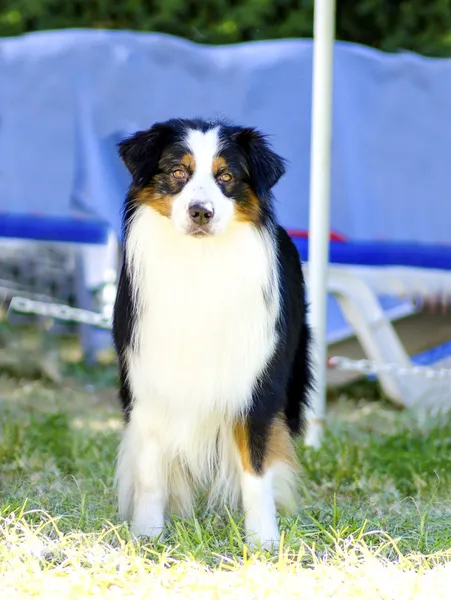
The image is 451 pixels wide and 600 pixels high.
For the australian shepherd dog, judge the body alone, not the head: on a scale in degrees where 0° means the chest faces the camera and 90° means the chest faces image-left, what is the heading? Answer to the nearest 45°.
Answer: approximately 0°

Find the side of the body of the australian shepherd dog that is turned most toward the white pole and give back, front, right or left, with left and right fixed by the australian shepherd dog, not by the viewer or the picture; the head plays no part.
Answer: back

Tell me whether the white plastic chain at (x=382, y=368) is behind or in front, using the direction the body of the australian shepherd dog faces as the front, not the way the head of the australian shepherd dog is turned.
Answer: behind

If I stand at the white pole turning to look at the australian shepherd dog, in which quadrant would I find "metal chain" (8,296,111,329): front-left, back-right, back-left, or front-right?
back-right

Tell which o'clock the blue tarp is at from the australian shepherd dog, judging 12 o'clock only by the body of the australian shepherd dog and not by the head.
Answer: The blue tarp is roughly at 6 o'clock from the australian shepherd dog.

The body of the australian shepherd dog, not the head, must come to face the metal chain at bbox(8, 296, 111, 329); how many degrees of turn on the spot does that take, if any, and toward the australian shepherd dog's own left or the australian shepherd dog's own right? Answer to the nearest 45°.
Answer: approximately 180°
